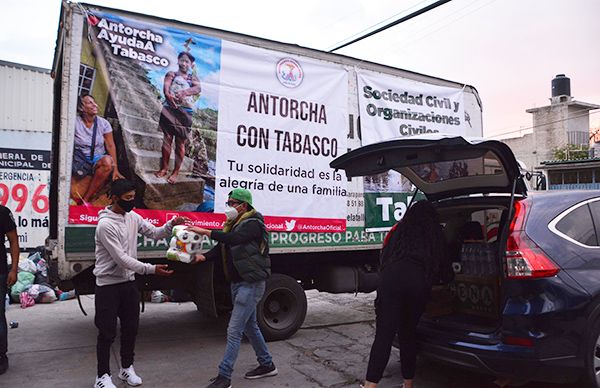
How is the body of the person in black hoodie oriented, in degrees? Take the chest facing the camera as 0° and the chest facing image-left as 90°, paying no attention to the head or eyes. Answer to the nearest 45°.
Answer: approximately 225°

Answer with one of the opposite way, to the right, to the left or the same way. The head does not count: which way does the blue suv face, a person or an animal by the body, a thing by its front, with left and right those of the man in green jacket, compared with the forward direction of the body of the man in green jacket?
the opposite way

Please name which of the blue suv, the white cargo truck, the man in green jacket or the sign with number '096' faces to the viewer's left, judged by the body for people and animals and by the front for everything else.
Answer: the man in green jacket

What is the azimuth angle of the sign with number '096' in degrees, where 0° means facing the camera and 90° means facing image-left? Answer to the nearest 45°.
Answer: approximately 0°

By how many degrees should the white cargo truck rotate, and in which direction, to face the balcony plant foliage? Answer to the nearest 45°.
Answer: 0° — it already faces it

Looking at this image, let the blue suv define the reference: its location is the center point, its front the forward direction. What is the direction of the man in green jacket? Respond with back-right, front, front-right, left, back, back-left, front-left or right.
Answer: back-left

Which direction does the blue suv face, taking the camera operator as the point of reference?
facing away from the viewer and to the right of the viewer

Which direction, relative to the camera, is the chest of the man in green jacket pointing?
to the viewer's left

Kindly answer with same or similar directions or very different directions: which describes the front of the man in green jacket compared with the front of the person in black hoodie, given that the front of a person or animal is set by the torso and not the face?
very different directions

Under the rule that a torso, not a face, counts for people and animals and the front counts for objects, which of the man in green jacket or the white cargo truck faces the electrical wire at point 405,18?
the white cargo truck

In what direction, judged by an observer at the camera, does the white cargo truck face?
facing away from the viewer and to the right of the viewer
